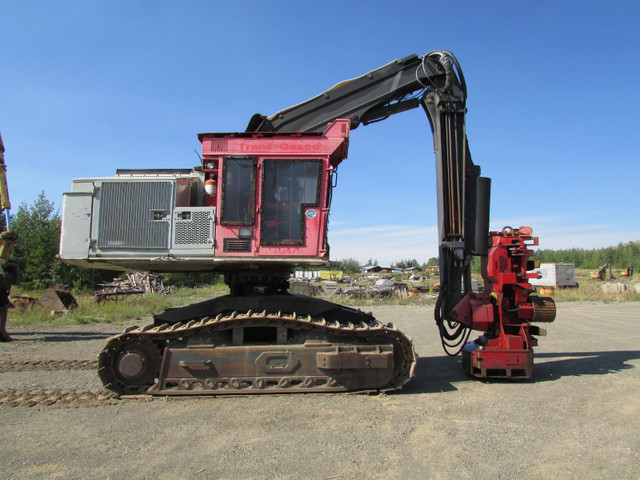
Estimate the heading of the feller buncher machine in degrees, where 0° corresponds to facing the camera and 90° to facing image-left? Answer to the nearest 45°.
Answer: approximately 270°

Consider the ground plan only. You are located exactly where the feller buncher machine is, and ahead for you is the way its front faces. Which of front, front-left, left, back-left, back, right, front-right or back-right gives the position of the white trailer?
front-left
